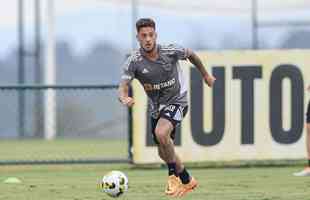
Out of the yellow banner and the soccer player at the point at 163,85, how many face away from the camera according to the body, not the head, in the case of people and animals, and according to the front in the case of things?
0

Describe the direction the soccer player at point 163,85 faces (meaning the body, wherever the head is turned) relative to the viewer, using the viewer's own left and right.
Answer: facing the viewer and to the left of the viewer

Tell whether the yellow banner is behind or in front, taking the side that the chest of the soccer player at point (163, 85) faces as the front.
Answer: behind

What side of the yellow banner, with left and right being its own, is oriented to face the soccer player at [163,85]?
front

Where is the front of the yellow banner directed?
toward the camera
